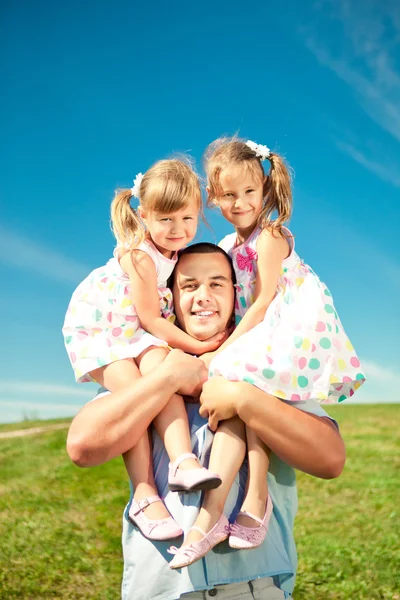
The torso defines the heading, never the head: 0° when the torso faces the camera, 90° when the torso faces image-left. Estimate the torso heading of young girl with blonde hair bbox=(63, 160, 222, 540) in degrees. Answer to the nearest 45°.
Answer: approximately 315°
